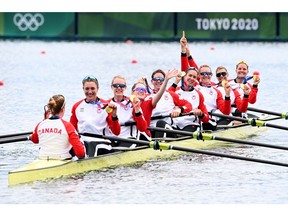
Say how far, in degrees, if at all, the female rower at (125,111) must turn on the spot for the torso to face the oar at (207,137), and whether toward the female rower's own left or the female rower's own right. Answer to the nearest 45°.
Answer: approximately 90° to the female rower's own left

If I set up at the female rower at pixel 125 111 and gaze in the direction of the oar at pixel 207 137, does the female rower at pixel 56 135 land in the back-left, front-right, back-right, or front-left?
back-right

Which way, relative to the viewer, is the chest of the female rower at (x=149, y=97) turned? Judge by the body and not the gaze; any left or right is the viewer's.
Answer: facing the viewer and to the left of the viewer

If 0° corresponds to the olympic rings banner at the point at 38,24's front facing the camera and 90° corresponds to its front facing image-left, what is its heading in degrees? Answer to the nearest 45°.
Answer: approximately 0°

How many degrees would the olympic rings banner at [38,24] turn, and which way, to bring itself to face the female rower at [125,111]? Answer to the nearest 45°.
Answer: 0° — it already faces them

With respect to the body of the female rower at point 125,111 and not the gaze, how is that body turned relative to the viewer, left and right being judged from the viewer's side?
facing the viewer

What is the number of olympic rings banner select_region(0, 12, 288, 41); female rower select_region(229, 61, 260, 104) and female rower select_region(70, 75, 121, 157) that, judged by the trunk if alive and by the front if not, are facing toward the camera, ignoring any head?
3

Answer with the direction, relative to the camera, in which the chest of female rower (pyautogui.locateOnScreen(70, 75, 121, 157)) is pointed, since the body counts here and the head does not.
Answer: toward the camera

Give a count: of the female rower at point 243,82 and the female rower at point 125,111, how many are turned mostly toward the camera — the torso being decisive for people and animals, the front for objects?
2

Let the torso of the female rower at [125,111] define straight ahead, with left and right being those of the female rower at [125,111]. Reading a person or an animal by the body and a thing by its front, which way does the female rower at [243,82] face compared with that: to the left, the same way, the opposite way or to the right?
the same way

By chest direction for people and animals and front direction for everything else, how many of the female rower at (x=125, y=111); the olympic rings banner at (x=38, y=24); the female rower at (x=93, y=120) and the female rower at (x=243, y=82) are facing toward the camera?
4

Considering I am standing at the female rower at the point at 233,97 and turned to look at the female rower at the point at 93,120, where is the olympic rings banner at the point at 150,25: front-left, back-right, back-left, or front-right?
back-right

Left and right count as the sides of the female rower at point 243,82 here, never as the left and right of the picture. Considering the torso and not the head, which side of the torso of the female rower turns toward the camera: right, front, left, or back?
front
